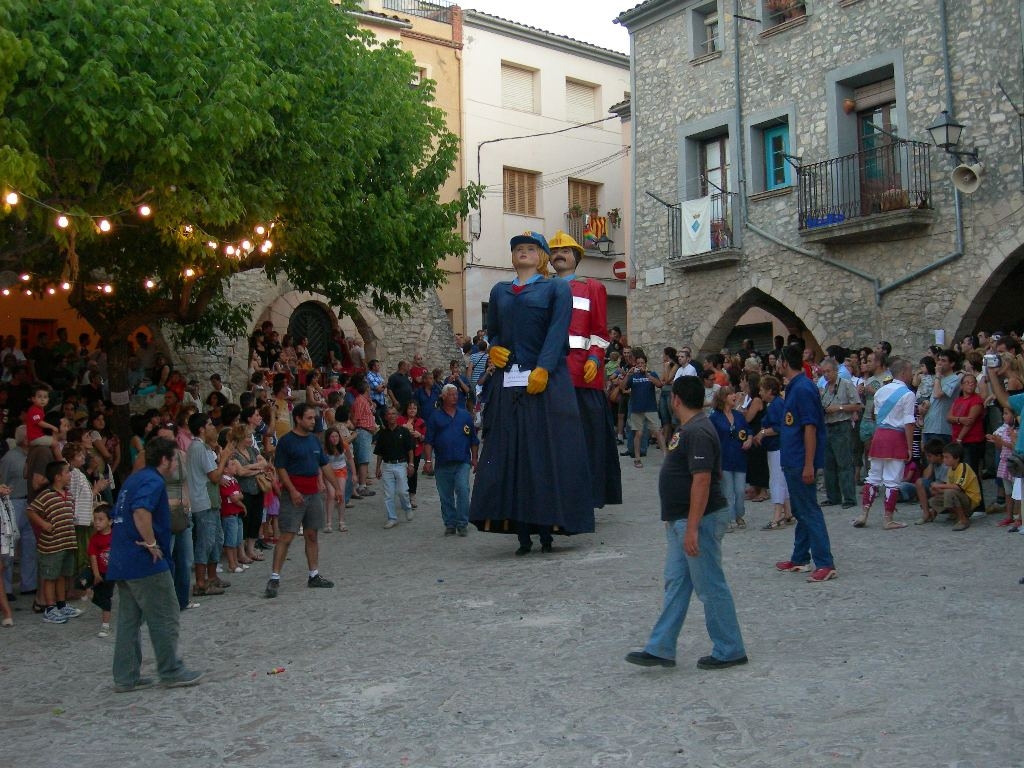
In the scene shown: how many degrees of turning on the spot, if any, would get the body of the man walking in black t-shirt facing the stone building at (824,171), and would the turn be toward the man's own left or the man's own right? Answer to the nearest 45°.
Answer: approximately 90° to the man's own right

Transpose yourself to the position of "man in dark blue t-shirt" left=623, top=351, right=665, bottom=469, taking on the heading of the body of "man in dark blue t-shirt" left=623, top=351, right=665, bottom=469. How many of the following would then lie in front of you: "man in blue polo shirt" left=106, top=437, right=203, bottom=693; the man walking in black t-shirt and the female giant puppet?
3

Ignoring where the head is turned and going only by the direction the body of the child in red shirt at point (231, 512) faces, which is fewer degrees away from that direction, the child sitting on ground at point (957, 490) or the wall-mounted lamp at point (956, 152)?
the child sitting on ground

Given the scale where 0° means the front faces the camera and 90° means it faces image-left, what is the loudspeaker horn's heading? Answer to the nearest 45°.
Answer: approximately 45°

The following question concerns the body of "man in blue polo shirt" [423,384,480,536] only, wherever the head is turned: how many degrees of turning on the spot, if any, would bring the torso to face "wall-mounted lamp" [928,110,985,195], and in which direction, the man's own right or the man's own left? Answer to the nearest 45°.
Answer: approximately 135° to the man's own left

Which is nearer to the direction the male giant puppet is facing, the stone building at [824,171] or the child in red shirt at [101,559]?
the child in red shirt

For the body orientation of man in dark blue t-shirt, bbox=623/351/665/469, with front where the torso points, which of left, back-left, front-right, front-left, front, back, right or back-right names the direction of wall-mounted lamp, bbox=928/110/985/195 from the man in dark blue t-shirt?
left

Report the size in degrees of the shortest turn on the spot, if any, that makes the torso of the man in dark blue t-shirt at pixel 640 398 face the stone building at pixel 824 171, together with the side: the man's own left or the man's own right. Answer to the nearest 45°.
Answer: approximately 135° to the man's own left
